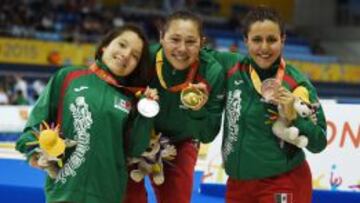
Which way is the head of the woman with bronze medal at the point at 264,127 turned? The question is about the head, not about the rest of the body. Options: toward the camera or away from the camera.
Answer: toward the camera

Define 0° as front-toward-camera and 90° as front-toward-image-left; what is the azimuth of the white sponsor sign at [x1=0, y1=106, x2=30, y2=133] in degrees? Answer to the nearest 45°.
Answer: approximately 0°

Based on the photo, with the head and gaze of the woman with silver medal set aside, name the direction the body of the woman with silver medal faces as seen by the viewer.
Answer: toward the camera
